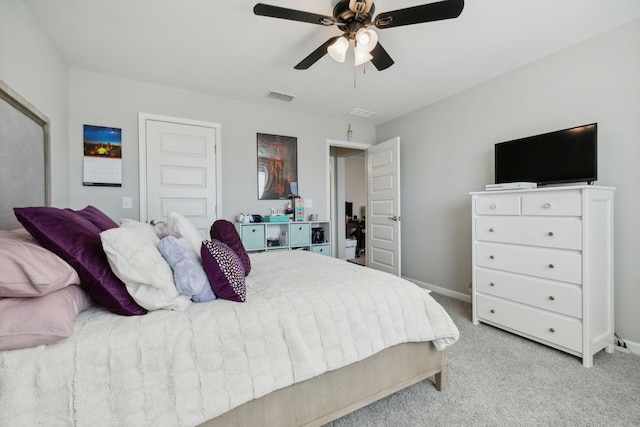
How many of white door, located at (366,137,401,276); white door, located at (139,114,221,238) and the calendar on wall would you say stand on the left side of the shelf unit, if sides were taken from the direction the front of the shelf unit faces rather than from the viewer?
1

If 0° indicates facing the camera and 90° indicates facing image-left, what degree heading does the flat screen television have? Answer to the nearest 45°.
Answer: approximately 45°

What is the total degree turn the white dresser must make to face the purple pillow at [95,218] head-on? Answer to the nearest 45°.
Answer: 0° — it already faces it

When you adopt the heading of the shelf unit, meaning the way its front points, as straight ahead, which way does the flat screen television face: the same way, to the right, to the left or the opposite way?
to the right

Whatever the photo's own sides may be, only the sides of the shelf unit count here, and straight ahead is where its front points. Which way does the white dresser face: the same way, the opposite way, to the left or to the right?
to the right

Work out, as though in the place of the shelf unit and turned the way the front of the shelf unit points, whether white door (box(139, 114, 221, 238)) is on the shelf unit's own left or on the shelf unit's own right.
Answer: on the shelf unit's own right
